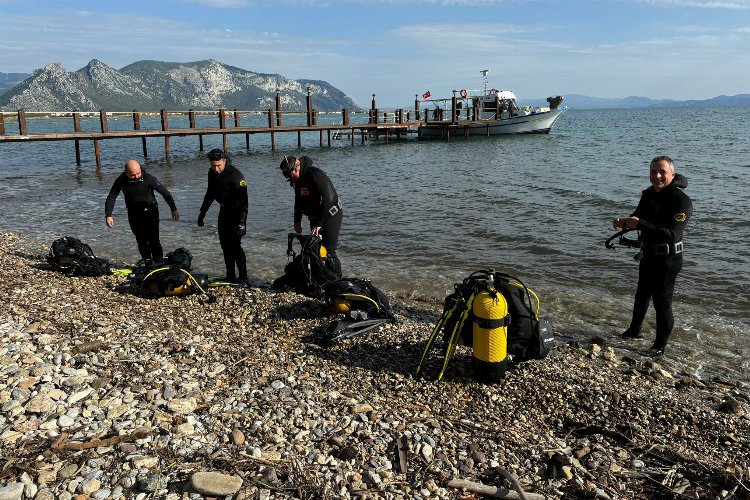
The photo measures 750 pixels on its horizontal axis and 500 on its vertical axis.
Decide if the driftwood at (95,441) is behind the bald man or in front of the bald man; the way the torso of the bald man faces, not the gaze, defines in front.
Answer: in front

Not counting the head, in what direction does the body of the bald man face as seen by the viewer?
toward the camera

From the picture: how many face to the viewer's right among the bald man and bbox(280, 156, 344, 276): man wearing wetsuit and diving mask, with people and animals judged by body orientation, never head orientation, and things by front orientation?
0

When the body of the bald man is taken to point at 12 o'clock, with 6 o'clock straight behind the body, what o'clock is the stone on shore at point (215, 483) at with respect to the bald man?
The stone on shore is roughly at 12 o'clock from the bald man.

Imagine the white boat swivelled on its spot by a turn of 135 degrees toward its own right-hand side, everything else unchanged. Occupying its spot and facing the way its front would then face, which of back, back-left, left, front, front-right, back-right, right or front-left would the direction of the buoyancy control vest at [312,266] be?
front-left

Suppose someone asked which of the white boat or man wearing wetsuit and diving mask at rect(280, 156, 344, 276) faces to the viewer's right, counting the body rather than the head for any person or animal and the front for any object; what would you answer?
the white boat

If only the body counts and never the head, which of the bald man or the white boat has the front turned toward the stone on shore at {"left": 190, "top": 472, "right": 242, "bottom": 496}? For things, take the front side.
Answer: the bald man

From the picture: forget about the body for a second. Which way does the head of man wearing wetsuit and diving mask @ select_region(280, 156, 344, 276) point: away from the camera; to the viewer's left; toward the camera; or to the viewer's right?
to the viewer's left

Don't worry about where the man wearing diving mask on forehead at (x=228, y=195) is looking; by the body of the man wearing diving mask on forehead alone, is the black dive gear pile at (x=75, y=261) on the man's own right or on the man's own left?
on the man's own right

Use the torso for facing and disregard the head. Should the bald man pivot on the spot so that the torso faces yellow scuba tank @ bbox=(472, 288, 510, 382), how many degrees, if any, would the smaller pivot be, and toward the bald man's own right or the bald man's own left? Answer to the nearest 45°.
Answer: approximately 45° to the bald man's own left

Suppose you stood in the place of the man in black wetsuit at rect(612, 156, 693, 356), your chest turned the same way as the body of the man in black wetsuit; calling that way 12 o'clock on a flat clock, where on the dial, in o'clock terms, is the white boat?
The white boat is roughly at 4 o'clock from the man in black wetsuit.

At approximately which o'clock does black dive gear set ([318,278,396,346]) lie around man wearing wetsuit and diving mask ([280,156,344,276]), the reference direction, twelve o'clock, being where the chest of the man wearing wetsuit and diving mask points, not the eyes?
The black dive gear set is roughly at 10 o'clock from the man wearing wetsuit and diving mask.

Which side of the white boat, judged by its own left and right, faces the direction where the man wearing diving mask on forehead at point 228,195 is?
right

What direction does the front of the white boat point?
to the viewer's right

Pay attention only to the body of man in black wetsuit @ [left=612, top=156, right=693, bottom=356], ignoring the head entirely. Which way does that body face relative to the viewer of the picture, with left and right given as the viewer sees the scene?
facing the viewer and to the left of the viewer

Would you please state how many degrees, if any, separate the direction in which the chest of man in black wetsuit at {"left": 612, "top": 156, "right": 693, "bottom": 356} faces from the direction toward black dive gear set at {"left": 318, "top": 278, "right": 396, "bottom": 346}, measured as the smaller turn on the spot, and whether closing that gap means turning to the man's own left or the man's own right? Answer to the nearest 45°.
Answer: approximately 45° to the man's own right

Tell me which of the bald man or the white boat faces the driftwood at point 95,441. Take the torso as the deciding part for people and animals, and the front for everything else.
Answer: the bald man
